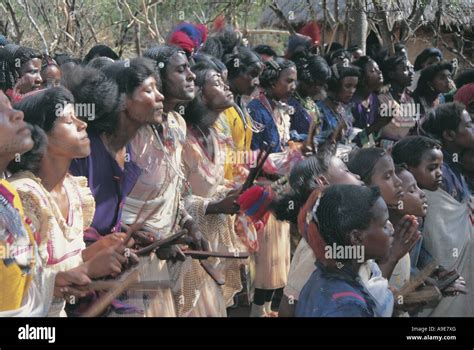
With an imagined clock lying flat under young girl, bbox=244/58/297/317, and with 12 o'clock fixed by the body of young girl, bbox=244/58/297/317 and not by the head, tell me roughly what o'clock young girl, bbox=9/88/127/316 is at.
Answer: young girl, bbox=9/88/127/316 is roughly at 2 o'clock from young girl, bbox=244/58/297/317.

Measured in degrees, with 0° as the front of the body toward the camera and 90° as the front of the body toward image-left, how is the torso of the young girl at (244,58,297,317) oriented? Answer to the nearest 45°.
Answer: approximately 315°

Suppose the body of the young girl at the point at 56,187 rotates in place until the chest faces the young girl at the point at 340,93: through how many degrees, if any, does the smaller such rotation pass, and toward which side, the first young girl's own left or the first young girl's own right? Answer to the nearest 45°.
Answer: approximately 90° to the first young girl's own left
